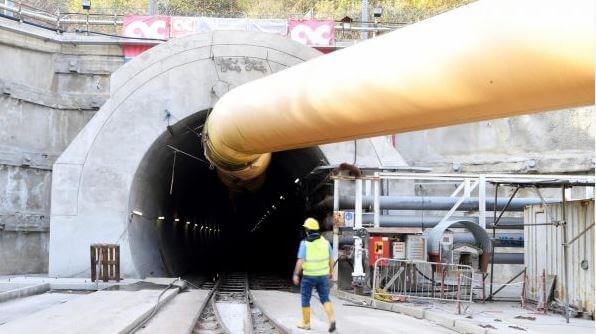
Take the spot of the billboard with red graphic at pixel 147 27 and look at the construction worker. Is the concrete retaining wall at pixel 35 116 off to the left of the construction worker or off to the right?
right

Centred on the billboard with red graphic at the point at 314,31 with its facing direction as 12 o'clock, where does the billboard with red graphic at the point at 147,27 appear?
the billboard with red graphic at the point at 147,27 is roughly at 3 o'clock from the billboard with red graphic at the point at 314,31.

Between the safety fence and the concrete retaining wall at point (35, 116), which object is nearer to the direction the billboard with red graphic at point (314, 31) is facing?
the safety fence

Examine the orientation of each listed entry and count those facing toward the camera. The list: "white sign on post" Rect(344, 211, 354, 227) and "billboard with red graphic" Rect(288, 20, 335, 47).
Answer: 2

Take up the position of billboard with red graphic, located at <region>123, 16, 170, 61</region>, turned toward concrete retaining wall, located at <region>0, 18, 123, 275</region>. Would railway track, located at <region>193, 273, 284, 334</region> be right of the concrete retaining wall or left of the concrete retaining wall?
left

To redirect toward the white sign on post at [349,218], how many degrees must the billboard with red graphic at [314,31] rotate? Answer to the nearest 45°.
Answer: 0° — it already faces it

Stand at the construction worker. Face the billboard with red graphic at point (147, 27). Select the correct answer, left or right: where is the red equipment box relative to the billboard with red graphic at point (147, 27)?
right

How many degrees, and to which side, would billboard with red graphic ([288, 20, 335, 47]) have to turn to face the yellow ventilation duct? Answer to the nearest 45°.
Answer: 0° — it already faces it

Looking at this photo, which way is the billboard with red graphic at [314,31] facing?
toward the camera

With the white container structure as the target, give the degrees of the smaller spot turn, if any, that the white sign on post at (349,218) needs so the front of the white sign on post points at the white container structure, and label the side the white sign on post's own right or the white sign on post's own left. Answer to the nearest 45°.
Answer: approximately 45° to the white sign on post's own left

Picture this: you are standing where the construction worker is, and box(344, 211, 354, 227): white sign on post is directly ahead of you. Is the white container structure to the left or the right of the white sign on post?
right

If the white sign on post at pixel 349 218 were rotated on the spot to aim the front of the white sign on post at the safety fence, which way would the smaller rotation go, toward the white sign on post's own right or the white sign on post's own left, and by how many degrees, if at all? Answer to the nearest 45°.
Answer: approximately 45° to the white sign on post's own left

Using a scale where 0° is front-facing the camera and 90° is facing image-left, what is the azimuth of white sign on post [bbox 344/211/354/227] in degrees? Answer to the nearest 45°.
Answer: approximately 0°

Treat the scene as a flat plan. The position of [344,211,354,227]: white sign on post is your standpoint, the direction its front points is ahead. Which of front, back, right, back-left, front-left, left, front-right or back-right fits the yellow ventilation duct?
front
